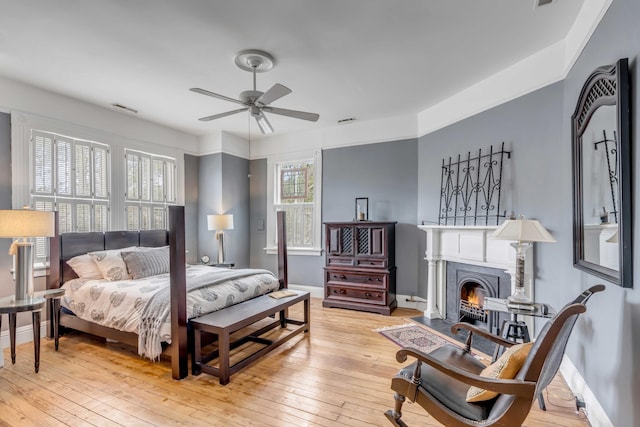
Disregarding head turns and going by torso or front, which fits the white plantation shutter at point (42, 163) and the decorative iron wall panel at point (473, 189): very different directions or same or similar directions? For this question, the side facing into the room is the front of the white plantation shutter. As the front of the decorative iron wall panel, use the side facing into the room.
very different directions

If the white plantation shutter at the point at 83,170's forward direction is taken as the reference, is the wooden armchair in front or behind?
in front

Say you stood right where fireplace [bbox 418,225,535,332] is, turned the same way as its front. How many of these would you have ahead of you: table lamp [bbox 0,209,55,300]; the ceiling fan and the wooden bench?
3

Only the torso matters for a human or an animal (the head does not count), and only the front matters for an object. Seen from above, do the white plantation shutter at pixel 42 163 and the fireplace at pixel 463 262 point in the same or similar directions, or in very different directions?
very different directions

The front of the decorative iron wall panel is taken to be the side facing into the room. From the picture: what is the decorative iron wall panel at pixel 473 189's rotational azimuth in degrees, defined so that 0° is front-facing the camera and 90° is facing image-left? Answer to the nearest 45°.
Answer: approximately 45°

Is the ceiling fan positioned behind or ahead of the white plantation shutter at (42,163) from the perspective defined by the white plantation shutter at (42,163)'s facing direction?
ahead

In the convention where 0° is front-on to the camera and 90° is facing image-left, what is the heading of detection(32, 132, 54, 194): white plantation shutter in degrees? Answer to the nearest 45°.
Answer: approximately 315°

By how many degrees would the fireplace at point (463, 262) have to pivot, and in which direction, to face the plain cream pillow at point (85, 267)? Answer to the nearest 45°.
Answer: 0° — it already faces it

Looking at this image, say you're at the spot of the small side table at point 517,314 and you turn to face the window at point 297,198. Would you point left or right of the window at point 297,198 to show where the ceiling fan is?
left

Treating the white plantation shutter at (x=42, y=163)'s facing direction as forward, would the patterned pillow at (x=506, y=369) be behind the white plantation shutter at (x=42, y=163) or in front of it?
in front

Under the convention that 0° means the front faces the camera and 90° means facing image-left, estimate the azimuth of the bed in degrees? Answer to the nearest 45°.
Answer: approximately 315°

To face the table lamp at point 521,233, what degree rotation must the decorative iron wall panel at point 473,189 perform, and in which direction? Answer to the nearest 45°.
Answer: approximately 45° to its left

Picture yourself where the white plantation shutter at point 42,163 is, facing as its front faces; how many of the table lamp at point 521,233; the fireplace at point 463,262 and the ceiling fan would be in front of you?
3

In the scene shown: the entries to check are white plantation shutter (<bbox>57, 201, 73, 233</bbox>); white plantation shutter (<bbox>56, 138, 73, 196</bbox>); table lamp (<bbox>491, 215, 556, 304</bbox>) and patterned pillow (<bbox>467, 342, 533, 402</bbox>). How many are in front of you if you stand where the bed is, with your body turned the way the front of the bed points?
2

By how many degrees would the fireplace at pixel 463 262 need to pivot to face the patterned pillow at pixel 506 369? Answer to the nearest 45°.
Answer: approximately 45° to its left
